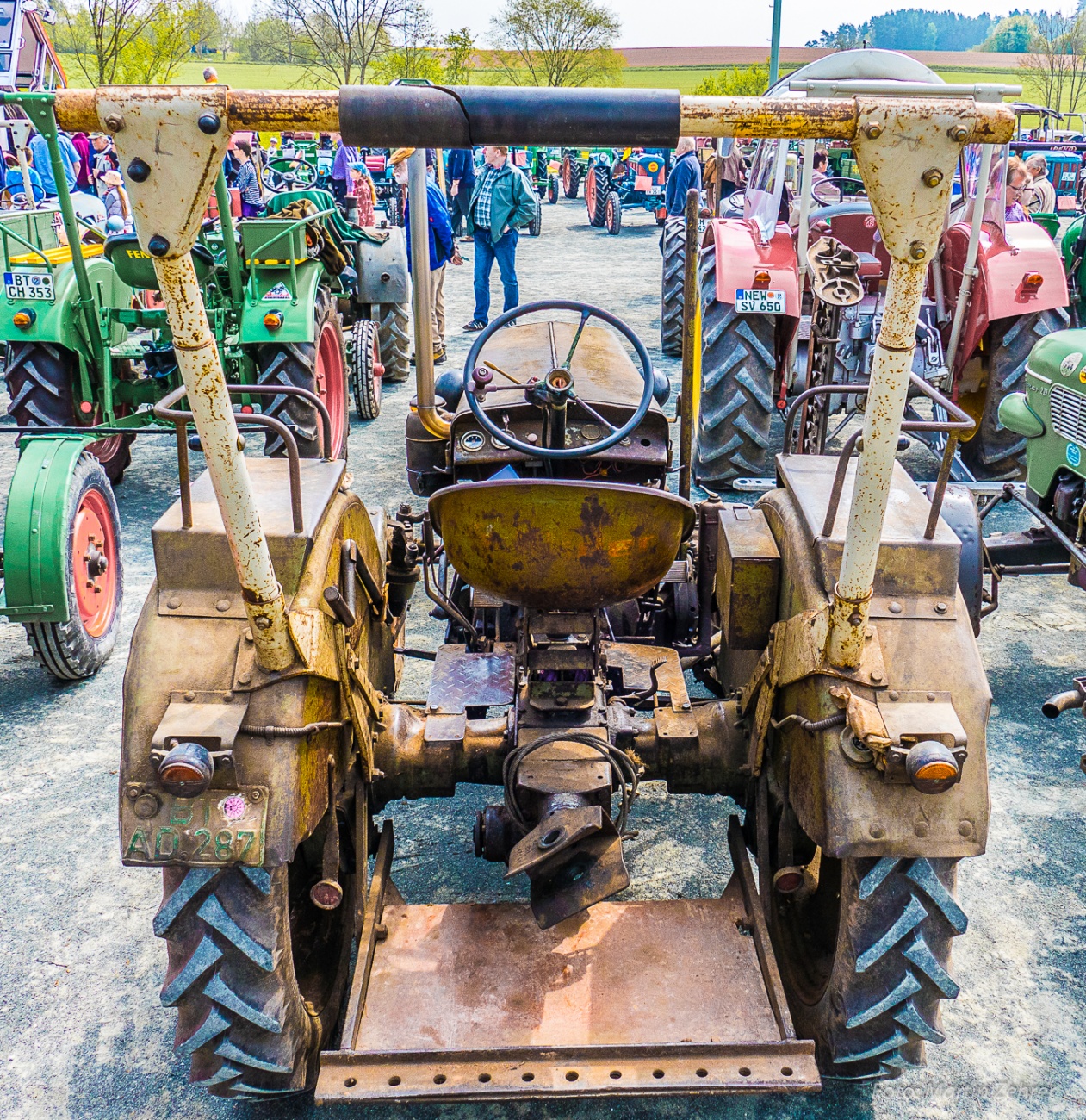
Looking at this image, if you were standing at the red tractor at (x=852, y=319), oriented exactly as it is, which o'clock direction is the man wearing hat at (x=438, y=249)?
The man wearing hat is roughly at 10 o'clock from the red tractor.

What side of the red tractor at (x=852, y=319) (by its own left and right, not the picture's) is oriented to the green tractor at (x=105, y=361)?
left

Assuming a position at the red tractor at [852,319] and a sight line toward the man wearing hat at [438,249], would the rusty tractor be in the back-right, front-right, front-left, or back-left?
back-left

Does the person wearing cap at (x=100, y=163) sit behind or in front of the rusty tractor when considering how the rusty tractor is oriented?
in front

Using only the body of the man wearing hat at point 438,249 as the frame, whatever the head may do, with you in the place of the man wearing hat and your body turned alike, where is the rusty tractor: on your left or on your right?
on your left

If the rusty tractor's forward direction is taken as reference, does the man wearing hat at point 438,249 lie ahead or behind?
ahead

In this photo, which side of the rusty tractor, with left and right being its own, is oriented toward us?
back

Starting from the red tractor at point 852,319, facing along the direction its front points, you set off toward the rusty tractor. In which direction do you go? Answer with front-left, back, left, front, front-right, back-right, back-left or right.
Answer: back

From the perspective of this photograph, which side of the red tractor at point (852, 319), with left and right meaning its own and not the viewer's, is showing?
back
